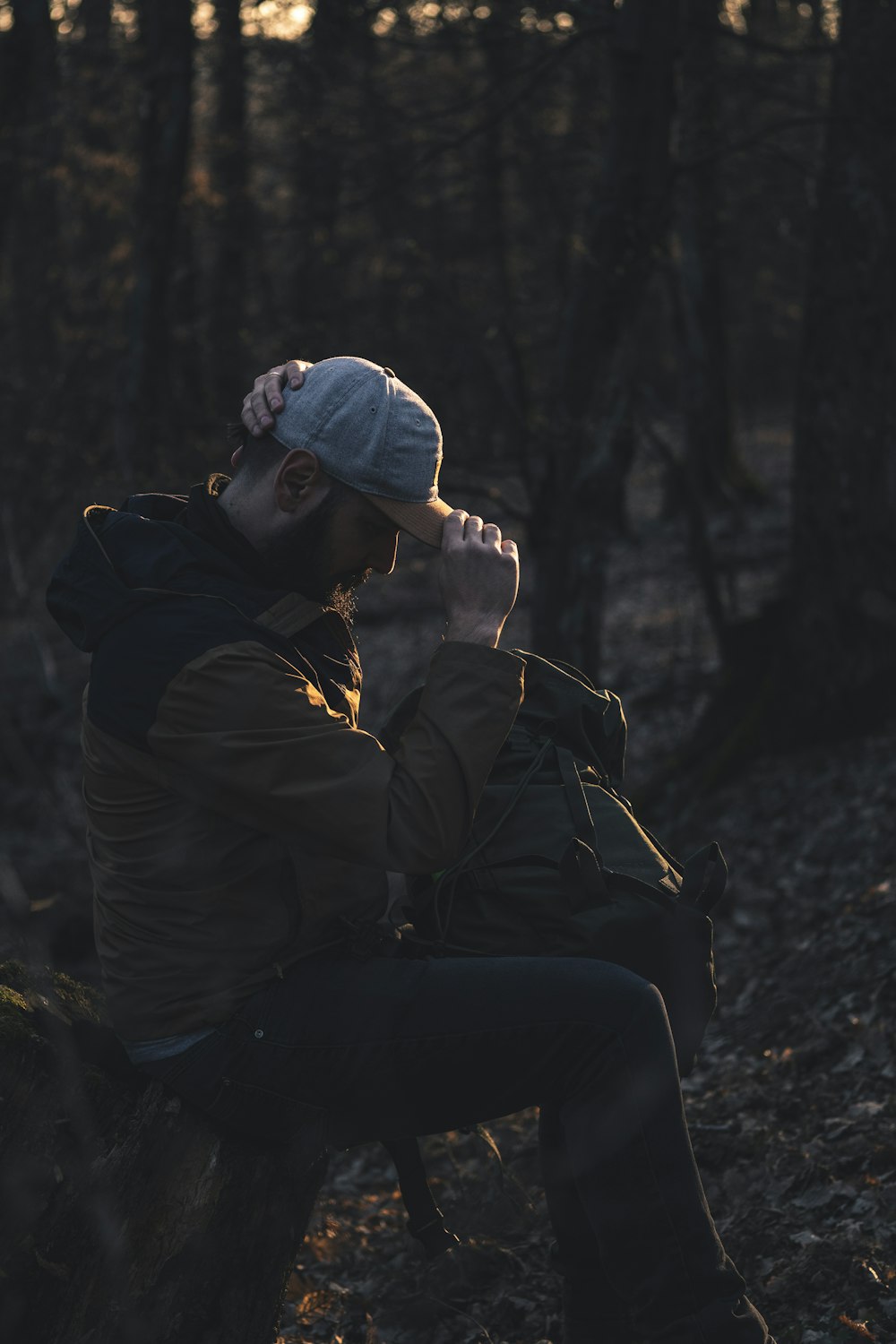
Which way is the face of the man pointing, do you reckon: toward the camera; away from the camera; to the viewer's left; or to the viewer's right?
to the viewer's right

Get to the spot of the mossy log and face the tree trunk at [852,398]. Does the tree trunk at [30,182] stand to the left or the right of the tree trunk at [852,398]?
left

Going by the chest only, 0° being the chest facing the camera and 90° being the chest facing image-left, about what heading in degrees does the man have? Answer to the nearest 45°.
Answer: approximately 270°

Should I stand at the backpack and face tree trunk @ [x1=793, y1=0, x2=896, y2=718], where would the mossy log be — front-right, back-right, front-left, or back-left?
back-left
